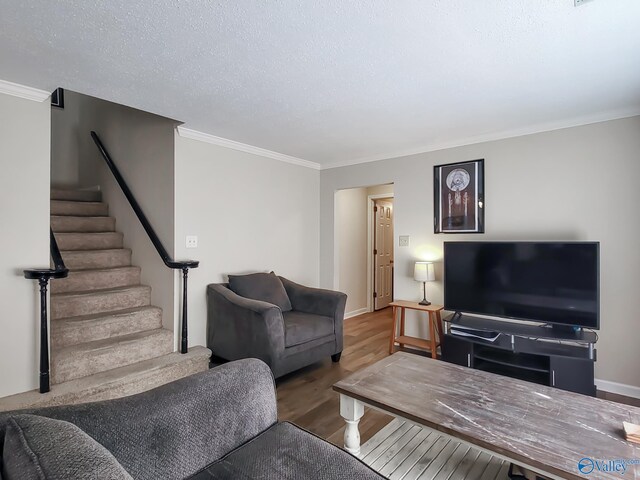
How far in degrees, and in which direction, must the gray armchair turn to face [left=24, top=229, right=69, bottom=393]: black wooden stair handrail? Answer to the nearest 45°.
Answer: approximately 90° to its right

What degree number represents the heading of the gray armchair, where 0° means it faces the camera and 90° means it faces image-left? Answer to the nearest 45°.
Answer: approximately 315°

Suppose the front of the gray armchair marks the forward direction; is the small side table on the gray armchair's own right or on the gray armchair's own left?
on the gray armchair's own left

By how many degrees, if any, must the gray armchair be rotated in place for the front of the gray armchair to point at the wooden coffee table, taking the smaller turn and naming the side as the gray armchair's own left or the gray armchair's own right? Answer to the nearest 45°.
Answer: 0° — it already faces it

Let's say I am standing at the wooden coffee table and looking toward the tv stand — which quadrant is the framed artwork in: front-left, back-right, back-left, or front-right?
front-left

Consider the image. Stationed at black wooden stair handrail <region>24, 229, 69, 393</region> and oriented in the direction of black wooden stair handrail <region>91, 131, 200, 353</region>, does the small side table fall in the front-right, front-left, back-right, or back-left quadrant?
front-right

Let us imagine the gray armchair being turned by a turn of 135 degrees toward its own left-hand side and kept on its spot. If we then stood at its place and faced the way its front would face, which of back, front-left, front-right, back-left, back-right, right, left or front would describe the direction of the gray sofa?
back

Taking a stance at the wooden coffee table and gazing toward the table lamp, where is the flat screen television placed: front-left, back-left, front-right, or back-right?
front-right

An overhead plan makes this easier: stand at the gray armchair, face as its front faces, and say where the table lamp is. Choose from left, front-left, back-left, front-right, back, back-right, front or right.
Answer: front-left

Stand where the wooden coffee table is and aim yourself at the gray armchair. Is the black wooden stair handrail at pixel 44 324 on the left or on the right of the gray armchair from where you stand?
left

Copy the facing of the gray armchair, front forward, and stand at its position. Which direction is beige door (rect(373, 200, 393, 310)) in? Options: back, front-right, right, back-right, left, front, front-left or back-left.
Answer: left

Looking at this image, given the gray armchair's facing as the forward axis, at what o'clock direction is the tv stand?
The tv stand is roughly at 11 o'clock from the gray armchair.

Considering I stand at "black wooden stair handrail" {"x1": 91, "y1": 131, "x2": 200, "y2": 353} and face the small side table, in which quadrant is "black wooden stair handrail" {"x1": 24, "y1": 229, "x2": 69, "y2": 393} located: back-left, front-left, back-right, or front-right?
back-right

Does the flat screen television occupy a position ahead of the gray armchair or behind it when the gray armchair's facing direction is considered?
ahead

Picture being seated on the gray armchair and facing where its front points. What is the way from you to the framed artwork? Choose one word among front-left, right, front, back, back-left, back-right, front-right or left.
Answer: front-left
